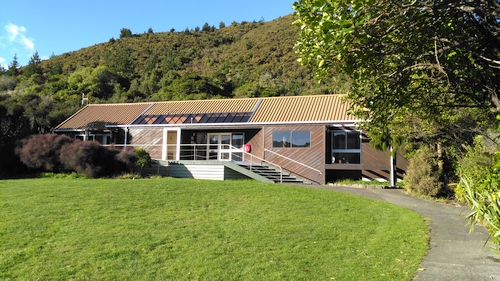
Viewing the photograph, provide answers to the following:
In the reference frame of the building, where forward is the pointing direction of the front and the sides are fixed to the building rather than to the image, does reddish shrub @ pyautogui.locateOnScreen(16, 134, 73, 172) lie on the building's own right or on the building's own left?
on the building's own right

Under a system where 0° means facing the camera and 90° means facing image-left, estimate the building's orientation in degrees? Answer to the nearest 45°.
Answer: approximately 0°

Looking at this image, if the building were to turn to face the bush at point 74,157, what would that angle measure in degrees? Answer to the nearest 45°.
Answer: approximately 90° to its right

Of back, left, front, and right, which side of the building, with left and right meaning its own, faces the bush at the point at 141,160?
right

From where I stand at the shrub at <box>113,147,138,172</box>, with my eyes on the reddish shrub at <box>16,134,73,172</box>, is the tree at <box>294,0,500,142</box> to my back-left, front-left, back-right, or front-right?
back-left

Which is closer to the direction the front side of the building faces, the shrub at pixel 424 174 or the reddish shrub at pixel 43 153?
the shrub

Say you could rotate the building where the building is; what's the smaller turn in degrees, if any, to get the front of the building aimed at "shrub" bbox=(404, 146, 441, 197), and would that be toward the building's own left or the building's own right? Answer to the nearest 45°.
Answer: approximately 45° to the building's own left
